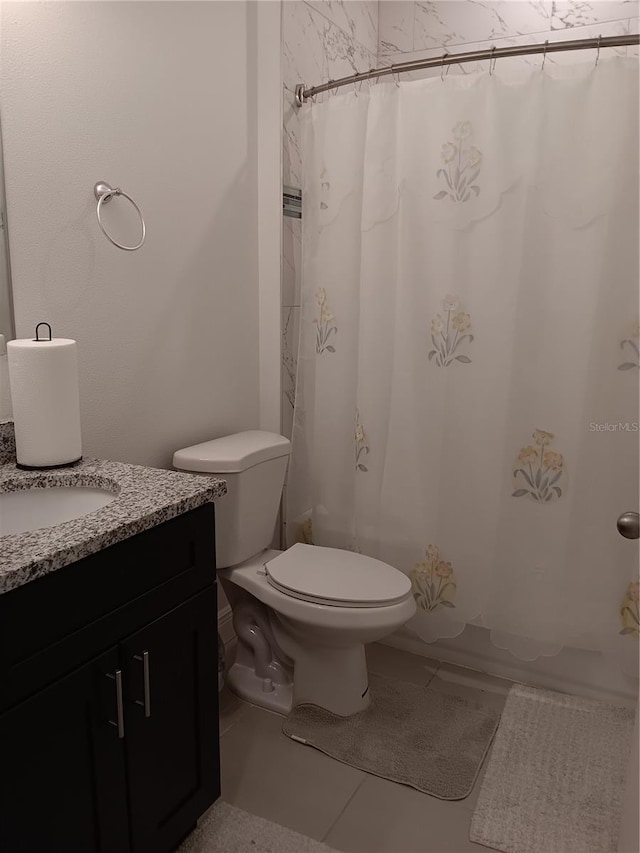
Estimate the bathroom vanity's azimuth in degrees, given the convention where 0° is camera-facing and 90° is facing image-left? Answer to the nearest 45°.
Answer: approximately 315°

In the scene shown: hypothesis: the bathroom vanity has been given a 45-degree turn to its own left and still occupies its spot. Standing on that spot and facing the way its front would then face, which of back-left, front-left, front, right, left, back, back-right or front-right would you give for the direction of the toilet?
front-left

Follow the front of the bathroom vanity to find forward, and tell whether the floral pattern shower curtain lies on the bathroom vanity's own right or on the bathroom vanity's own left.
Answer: on the bathroom vanity's own left

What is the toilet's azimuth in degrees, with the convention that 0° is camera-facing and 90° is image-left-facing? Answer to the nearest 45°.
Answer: approximately 315°
